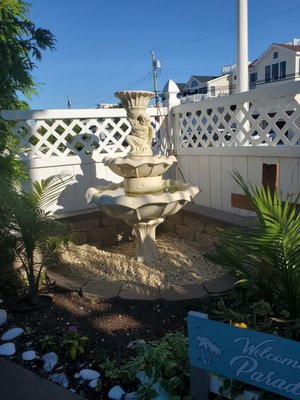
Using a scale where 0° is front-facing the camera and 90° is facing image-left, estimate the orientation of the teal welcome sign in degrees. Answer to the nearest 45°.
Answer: approximately 45°

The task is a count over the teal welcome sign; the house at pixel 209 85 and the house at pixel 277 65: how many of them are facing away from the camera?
0

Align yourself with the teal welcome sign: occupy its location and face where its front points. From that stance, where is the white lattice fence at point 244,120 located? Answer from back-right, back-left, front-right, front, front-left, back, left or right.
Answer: back-right

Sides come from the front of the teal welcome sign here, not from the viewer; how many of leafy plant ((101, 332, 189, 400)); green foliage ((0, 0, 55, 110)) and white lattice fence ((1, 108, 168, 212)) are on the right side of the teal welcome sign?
3

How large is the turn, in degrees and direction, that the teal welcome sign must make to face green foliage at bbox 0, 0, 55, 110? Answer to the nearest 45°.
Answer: approximately 90° to its right

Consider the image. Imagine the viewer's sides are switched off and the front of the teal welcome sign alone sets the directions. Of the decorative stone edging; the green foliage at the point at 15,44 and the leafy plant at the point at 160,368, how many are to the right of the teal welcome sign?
3

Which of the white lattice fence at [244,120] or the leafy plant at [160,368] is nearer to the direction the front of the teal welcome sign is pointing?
the leafy plant

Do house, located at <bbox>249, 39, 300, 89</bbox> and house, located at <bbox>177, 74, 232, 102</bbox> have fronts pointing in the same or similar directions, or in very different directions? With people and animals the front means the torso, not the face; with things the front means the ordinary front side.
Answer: same or similar directions

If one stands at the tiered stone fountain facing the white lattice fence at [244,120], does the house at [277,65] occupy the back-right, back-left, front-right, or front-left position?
front-left

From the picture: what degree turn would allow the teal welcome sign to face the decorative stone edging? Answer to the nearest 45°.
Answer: approximately 90° to its right

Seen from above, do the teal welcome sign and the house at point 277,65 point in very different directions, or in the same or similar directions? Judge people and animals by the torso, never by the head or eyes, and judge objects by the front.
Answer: same or similar directions

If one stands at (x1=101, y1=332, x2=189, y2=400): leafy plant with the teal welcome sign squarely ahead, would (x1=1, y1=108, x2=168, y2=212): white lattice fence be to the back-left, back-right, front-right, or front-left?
back-left

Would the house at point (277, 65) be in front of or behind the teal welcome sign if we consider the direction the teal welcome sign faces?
behind

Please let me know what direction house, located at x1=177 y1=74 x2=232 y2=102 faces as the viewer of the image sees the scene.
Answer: facing the viewer and to the left of the viewer

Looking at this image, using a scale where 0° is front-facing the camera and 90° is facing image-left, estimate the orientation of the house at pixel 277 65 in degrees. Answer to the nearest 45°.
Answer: approximately 45°

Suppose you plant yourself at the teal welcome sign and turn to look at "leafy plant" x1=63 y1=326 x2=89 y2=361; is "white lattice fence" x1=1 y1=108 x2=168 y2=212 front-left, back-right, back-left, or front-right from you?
front-right

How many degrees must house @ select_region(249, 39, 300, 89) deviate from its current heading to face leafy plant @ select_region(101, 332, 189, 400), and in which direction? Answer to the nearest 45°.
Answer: approximately 45° to its left

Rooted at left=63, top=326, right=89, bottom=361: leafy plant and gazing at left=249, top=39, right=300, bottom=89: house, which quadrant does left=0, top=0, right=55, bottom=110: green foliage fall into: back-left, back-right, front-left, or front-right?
front-left

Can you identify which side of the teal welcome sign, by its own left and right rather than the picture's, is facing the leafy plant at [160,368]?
right

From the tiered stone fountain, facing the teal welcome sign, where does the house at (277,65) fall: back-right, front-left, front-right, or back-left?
back-left
